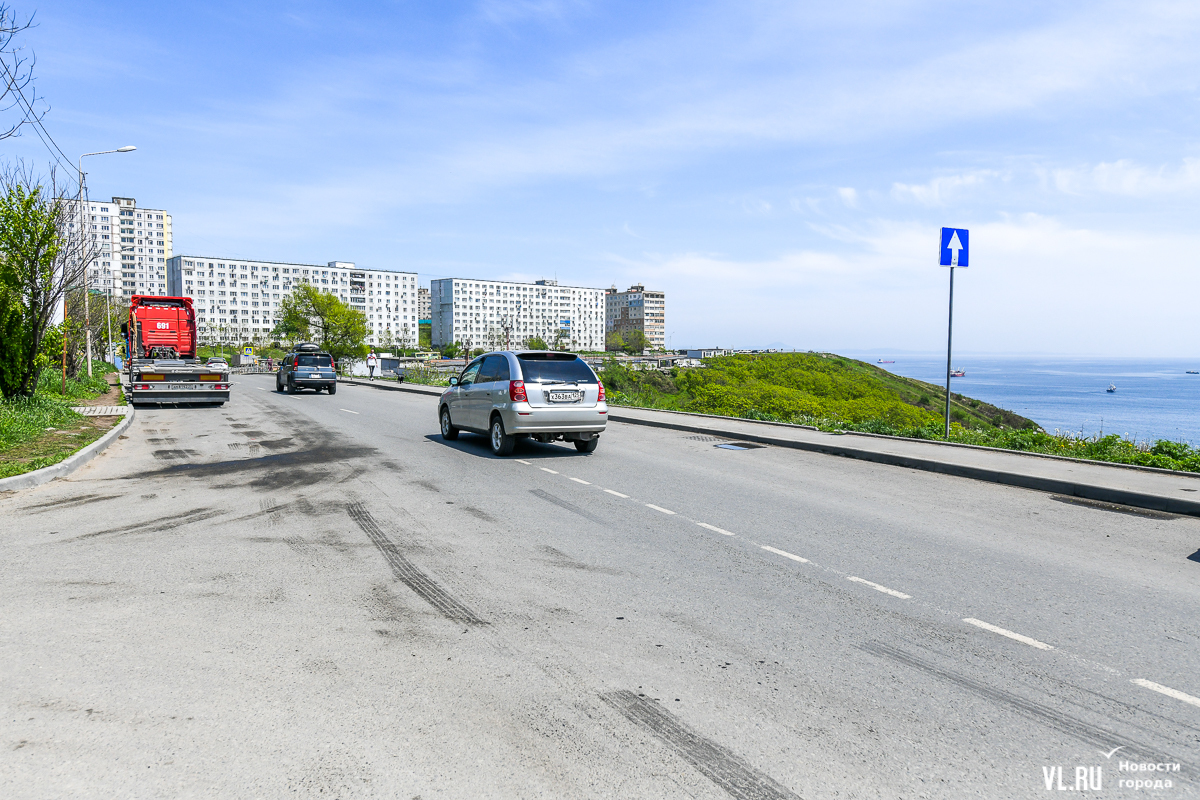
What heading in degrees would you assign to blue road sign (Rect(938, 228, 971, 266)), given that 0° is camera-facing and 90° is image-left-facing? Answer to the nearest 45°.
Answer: approximately 0°

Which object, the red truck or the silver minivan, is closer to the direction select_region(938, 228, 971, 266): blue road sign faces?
the silver minivan

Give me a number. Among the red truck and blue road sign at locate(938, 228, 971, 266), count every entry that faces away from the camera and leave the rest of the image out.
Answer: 1

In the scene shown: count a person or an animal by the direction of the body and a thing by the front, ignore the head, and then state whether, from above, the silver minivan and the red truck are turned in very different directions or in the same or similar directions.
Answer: same or similar directions

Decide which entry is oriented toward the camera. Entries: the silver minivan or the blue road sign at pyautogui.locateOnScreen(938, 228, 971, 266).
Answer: the blue road sign

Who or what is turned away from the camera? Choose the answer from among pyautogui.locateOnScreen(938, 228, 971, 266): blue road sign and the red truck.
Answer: the red truck

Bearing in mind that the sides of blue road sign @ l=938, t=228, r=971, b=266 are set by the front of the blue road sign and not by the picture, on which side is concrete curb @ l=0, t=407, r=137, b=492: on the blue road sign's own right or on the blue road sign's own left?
on the blue road sign's own right

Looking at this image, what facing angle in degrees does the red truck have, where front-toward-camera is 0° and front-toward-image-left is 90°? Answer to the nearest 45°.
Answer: approximately 180°

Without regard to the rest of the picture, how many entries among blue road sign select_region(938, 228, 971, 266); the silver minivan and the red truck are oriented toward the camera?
1

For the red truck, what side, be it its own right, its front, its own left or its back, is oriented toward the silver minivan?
back

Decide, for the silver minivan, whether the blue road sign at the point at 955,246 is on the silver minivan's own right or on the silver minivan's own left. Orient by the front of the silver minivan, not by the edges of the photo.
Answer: on the silver minivan's own right

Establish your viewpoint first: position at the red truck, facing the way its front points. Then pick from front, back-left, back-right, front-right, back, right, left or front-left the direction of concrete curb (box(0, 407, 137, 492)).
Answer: back

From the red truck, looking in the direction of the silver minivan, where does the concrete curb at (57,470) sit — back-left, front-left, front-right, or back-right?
front-right

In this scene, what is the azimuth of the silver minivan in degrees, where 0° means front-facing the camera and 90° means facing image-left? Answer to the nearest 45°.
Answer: approximately 135°
